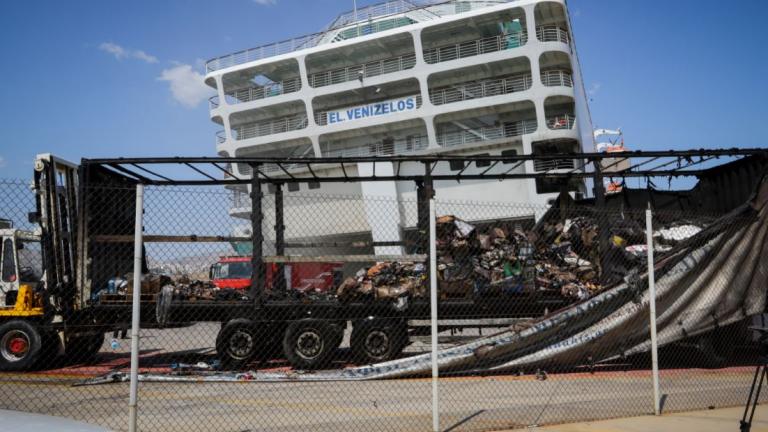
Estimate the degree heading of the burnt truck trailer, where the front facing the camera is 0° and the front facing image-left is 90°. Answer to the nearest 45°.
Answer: approximately 270°
